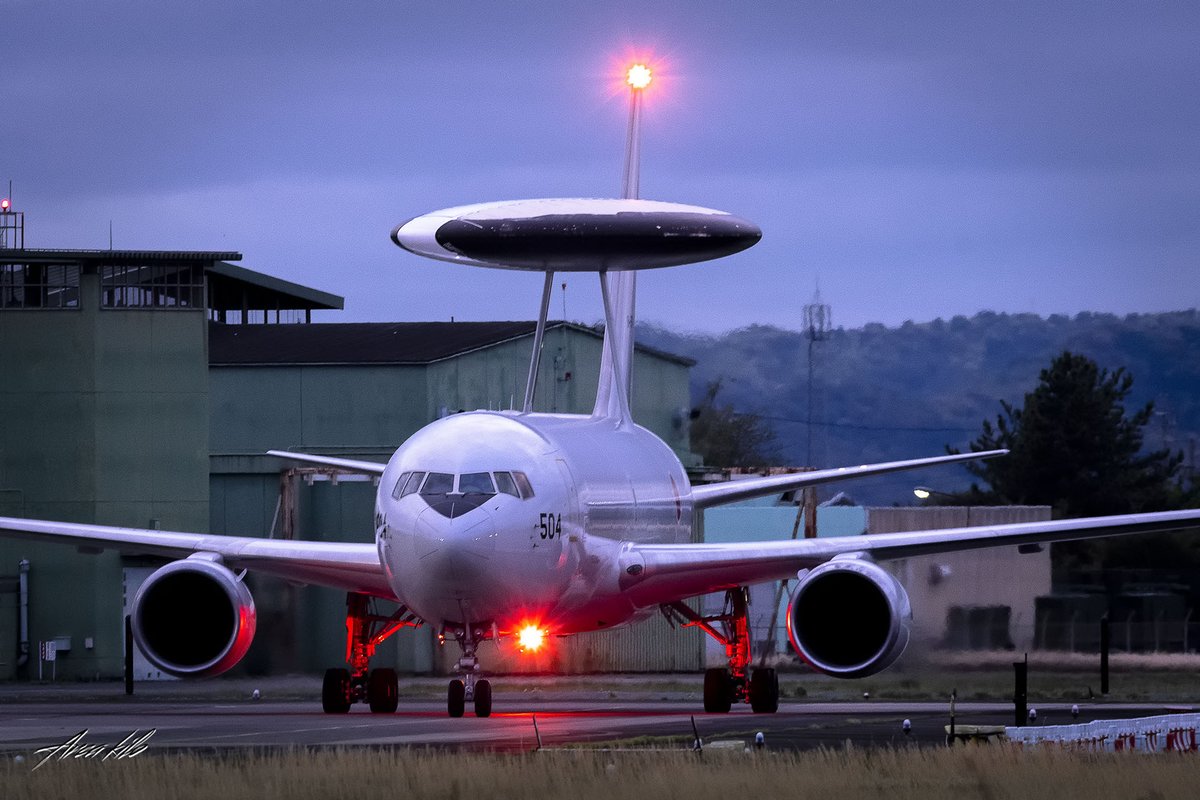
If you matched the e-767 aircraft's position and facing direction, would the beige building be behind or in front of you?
behind

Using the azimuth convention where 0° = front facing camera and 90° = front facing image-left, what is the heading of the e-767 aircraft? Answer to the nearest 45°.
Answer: approximately 0°

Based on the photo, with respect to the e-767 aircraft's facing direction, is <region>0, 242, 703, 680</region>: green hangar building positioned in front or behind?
behind
